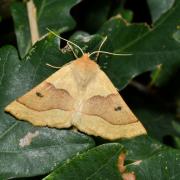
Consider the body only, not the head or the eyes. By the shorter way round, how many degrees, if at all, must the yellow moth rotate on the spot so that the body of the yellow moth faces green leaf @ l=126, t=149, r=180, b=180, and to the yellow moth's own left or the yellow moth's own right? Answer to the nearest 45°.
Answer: approximately 180°

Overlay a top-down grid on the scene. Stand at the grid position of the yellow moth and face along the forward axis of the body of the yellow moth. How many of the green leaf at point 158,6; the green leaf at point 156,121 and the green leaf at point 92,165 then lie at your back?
1

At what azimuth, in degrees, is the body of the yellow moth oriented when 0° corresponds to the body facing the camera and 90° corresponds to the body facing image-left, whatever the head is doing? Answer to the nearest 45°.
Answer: approximately 180°

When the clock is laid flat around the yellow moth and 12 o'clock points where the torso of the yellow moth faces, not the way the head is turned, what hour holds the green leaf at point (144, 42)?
The green leaf is roughly at 2 o'clock from the yellow moth.

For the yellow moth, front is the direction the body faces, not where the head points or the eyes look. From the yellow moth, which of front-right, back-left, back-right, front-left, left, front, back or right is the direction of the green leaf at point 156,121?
front-right

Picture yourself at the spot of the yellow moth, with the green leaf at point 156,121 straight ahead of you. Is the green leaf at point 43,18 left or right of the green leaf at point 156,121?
left

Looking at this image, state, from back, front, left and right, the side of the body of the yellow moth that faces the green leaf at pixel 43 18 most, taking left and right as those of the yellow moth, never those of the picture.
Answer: front

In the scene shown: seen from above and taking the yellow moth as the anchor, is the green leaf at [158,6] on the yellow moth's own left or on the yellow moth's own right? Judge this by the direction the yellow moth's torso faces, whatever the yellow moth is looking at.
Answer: on the yellow moth's own right
